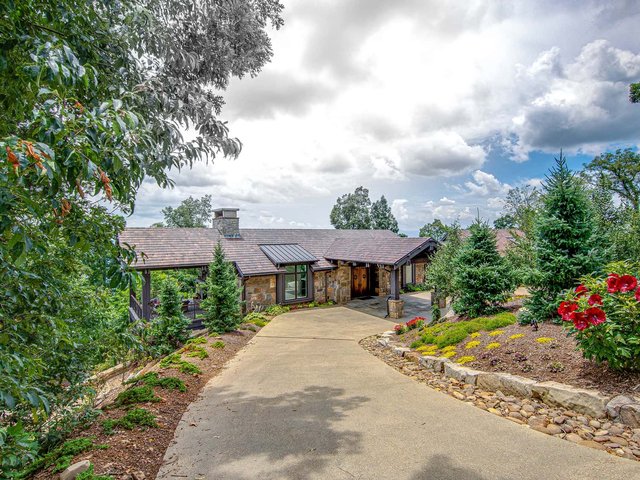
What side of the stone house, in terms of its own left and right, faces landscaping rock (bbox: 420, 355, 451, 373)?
front

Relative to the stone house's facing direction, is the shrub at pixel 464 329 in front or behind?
in front

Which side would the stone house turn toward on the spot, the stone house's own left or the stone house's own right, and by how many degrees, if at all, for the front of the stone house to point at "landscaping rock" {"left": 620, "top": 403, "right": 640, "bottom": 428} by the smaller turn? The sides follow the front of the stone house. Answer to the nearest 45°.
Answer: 0° — it already faces it

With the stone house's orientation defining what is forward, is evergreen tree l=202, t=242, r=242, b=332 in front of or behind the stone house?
in front

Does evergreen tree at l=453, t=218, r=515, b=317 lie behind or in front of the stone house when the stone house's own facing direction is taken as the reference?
in front

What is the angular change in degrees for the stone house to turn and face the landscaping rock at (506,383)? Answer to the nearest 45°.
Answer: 0° — it already faces it

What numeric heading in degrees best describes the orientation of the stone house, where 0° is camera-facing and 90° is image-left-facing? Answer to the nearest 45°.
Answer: approximately 0°
